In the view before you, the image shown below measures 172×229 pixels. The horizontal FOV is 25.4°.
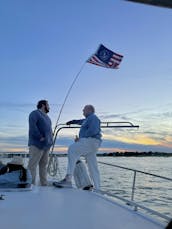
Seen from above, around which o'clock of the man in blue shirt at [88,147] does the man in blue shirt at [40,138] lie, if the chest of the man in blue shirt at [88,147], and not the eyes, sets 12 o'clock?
the man in blue shirt at [40,138] is roughly at 1 o'clock from the man in blue shirt at [88,147].

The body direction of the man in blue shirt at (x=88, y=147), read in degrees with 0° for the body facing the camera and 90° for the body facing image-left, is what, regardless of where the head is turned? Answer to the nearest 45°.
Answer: approximately 90°
